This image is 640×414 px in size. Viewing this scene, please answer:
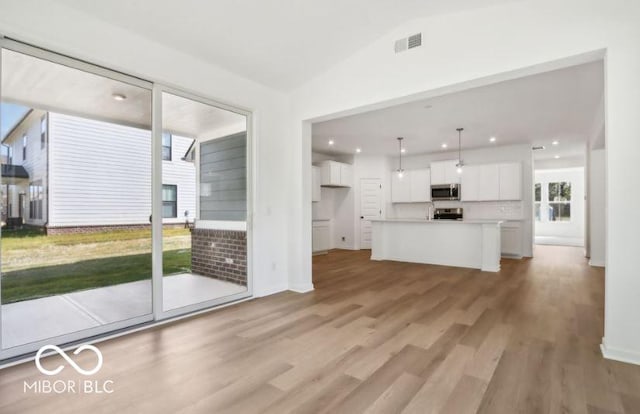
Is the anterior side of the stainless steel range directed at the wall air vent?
yes

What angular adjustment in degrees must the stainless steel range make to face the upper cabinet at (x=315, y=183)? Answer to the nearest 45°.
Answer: approximately 45° to its right

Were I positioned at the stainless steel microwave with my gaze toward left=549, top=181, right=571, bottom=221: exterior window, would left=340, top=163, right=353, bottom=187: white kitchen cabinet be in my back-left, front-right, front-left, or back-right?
back-left

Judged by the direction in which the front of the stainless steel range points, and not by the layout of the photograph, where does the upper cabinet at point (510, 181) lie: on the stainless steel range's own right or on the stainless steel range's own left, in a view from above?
on the stainless steel range's own left

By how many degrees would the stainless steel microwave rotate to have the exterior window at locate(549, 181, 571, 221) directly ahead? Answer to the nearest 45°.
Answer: approximately 135° to its left

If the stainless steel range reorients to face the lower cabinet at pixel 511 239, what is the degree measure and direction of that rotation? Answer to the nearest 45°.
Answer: approximately 90° to its left

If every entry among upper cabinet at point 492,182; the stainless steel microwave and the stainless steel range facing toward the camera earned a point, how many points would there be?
3

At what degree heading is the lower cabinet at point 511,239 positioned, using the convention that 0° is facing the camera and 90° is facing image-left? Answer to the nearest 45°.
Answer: approximately 0°

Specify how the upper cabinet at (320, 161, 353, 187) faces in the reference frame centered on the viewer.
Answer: facing the viewer and to the right of the viewer

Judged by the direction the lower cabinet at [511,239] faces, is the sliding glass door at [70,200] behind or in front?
in front
